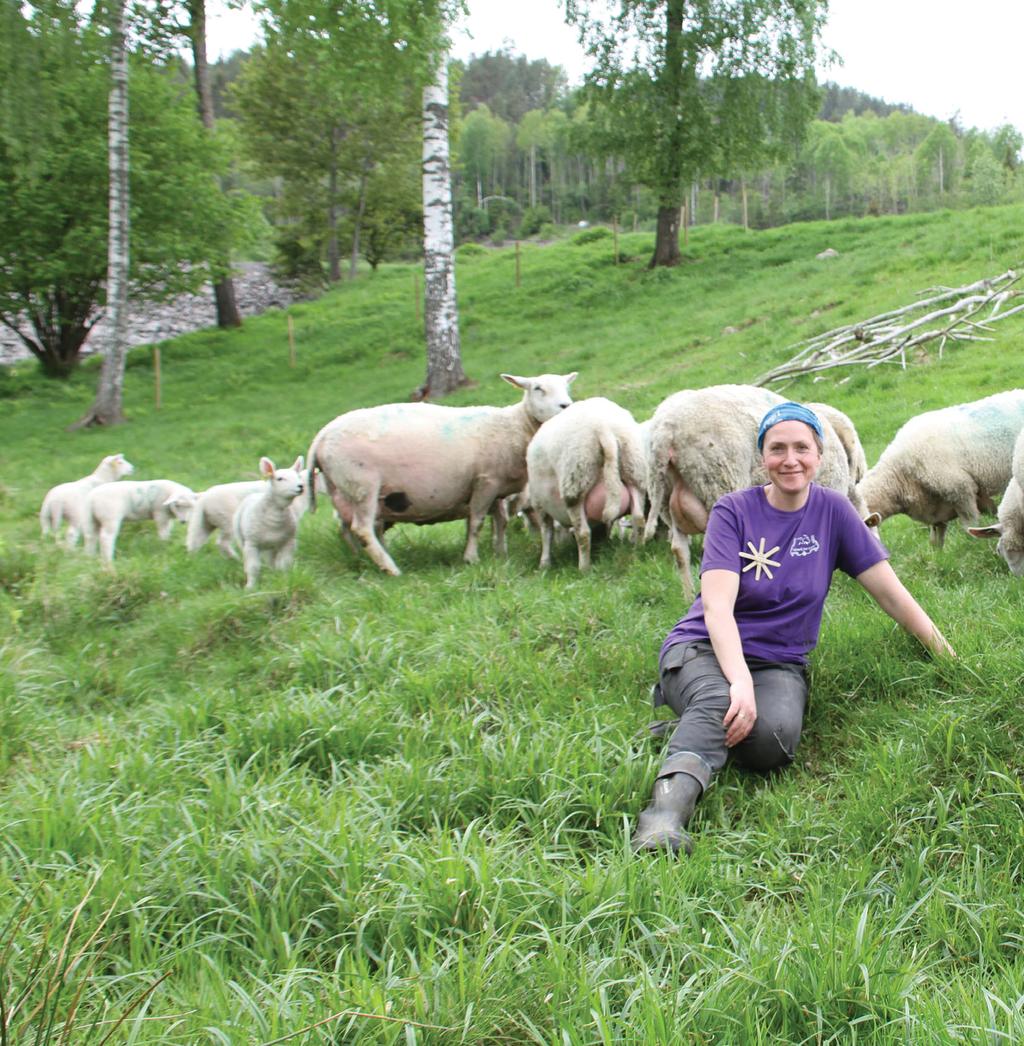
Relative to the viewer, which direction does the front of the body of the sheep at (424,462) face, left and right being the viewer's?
facing to the right of the viewer

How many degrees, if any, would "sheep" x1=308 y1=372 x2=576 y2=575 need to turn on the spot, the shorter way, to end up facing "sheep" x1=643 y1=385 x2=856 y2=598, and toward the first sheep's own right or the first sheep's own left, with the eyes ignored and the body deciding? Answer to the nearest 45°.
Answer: approximately 45° to the first sheep's own right

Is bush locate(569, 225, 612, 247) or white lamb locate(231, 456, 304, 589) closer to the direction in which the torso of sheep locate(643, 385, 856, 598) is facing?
the bush

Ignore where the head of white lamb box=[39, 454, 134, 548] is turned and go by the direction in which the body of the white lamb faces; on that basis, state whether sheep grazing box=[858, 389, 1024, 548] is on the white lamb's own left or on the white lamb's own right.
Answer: on the white lamb's own right

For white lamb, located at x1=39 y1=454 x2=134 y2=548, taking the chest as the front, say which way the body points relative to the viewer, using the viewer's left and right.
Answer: facing away from the viewer and to the right of the viewer

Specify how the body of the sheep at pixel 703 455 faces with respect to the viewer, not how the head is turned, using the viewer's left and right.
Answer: facing away from the viewer and to the right of the viewer
